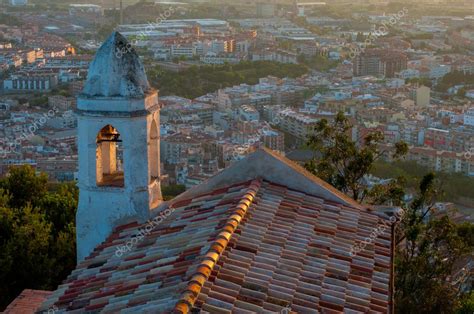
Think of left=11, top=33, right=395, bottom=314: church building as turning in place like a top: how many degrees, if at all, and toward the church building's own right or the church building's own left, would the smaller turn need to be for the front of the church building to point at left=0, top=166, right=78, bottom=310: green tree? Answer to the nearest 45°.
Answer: approximately 45° to the church building's own left

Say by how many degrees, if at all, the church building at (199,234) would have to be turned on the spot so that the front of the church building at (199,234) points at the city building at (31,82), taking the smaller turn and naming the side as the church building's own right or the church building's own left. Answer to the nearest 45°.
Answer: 0° — it already faces it
